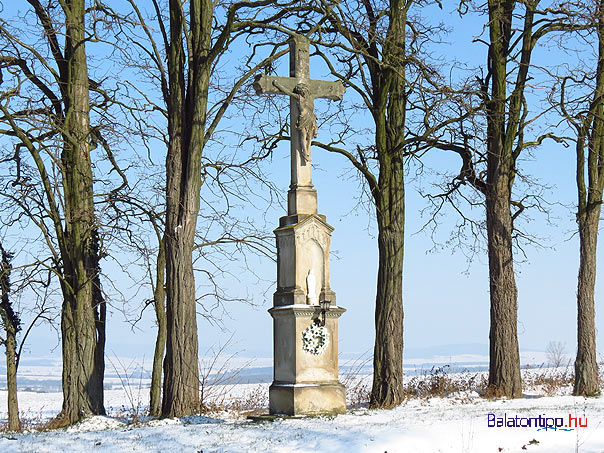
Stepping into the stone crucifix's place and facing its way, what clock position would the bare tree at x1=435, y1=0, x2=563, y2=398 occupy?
The bare tree is roughly at 9 o'clock from the stone crucifix.

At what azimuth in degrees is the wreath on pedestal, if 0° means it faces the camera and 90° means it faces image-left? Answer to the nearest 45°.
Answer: approximately 315°

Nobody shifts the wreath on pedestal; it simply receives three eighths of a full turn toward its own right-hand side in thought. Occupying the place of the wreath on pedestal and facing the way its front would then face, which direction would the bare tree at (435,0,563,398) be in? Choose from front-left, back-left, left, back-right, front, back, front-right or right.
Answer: back-right

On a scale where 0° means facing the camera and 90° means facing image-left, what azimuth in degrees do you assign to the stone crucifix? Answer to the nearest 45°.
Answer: approximately 315°
